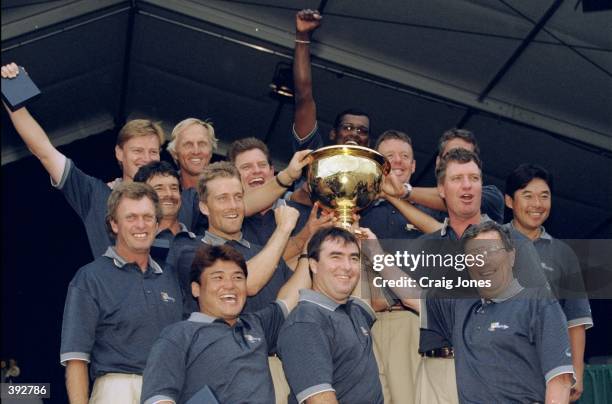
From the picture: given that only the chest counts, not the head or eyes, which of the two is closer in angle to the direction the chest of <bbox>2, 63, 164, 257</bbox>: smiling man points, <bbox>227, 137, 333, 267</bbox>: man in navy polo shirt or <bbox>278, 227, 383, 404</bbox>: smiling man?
the smiling man

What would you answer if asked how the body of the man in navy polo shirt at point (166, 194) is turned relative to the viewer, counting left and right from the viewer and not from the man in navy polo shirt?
facing the viewer and to the right of the viewer

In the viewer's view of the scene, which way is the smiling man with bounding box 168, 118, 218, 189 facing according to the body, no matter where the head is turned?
toward the camera

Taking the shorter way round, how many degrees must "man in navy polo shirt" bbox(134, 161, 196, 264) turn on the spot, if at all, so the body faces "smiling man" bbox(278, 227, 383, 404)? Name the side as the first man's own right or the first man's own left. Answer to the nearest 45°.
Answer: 0° — they already face them

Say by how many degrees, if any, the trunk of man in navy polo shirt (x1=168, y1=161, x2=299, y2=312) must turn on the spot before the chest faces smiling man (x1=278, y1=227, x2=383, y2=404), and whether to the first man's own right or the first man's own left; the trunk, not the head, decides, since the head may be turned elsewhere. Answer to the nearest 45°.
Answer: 0° — they already face them

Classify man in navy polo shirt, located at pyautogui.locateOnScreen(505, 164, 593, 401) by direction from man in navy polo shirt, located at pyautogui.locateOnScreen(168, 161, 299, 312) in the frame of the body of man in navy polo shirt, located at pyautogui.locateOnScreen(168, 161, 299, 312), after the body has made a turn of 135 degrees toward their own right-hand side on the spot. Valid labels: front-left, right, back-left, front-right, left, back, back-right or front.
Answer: back

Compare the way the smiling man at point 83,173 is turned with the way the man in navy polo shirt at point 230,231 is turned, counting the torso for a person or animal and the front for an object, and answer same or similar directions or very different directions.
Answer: same or similar directions

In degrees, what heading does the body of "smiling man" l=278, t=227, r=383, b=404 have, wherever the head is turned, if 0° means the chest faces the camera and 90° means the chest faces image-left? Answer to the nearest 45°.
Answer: approximately 315°

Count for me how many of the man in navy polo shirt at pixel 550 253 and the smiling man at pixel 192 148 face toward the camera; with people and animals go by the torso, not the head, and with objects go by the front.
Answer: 2

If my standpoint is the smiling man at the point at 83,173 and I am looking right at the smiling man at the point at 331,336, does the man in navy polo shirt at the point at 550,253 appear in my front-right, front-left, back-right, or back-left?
front-left

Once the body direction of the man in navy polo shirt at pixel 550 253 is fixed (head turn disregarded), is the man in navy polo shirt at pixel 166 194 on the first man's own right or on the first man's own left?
on the first man's own right

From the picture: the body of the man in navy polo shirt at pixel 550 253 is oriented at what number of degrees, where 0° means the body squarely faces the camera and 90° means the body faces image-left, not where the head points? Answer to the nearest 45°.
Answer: approximately 0°

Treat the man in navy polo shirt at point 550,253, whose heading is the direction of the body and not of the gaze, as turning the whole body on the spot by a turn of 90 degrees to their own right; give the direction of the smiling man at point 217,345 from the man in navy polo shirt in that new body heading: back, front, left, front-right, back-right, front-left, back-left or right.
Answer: front-left
